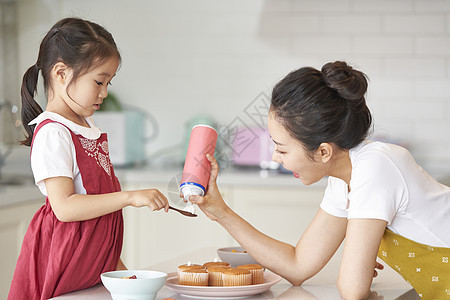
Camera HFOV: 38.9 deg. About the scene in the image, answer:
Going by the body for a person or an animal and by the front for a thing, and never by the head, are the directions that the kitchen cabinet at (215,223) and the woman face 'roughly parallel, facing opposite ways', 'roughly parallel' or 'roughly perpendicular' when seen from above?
roughly perpendicular

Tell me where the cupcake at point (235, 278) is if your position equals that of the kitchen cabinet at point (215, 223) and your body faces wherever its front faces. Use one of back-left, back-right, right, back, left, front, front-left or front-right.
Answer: front

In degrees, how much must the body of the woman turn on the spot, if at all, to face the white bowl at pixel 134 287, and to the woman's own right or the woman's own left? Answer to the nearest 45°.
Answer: approximately 45° to the woman's own left

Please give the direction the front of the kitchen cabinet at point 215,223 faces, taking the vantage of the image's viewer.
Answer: facing the viewer

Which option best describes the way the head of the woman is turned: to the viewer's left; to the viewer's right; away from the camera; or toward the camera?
to the viewer's left

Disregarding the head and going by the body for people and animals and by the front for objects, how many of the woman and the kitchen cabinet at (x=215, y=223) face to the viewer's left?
1

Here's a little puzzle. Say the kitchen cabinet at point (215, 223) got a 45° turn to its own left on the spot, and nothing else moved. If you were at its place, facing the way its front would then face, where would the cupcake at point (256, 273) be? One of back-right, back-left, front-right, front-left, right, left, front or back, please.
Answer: front-right

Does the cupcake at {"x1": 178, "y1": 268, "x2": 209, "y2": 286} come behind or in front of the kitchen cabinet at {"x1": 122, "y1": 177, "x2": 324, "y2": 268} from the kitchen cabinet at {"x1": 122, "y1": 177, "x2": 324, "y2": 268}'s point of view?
in front

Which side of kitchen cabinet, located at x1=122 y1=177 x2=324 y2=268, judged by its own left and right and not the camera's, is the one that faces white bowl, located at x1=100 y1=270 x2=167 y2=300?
front

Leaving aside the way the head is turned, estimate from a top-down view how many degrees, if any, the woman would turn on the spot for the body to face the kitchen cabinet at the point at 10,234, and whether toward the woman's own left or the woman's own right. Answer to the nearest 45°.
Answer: approximately 45° to the woman's own right

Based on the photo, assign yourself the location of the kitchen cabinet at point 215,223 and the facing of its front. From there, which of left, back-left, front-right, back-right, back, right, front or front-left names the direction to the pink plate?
front

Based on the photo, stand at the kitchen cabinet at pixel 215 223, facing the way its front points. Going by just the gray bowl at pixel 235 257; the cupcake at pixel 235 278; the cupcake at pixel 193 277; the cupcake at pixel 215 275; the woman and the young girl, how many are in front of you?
6

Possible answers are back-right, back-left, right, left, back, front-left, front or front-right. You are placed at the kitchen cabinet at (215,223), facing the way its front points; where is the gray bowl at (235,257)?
front

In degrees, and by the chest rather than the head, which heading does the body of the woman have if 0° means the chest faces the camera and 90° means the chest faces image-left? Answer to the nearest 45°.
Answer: approximately 90°
